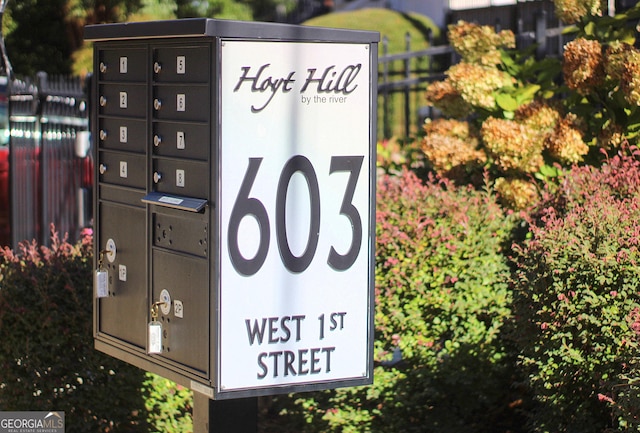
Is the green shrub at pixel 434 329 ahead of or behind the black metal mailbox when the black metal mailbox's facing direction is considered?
behind

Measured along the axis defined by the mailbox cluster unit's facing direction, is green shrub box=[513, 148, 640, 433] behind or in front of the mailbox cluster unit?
behind

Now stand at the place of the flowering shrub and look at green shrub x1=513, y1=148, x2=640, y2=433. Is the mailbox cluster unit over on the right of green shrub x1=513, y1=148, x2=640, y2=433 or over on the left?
right

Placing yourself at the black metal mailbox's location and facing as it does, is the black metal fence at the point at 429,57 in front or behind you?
behind

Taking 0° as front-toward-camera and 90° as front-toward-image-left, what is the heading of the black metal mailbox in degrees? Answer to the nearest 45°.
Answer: approximately 45°
